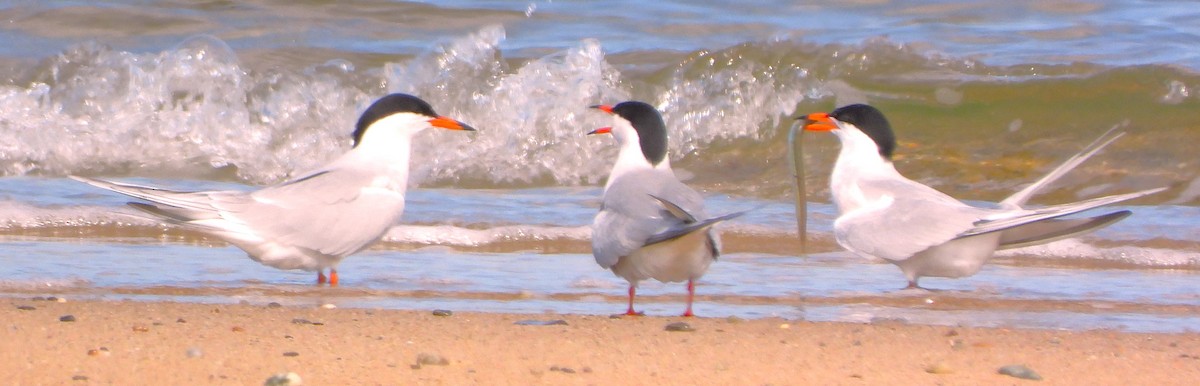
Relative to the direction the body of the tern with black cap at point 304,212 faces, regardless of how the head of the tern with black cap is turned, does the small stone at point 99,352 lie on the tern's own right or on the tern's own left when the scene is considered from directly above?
on the tern's own right

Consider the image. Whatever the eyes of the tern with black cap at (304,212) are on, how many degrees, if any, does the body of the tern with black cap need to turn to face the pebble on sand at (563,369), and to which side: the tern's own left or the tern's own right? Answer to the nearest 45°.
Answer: approximately 90° to the tern's own right

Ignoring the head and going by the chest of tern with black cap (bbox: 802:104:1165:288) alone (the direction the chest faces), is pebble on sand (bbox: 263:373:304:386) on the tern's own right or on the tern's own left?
on the tern's own left

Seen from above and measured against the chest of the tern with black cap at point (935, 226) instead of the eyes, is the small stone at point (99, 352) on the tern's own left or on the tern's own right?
on the tern's own left

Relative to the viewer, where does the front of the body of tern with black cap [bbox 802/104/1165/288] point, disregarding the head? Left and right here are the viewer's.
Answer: facing to the left of the viewer

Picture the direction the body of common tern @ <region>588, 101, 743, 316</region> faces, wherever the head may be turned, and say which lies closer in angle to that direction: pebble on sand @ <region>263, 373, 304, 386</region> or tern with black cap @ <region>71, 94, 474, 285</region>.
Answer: the tern with black cap

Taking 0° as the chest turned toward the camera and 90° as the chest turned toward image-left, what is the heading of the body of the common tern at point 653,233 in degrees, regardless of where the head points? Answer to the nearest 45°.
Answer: approximately 135°

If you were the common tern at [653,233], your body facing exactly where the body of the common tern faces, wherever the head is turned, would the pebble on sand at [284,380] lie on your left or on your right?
on your left

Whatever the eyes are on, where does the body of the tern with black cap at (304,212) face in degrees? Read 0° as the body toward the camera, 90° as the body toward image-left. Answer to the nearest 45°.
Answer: approximately 270°

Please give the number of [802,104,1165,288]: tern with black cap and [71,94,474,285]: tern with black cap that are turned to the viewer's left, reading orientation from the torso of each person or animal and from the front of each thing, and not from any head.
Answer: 1
